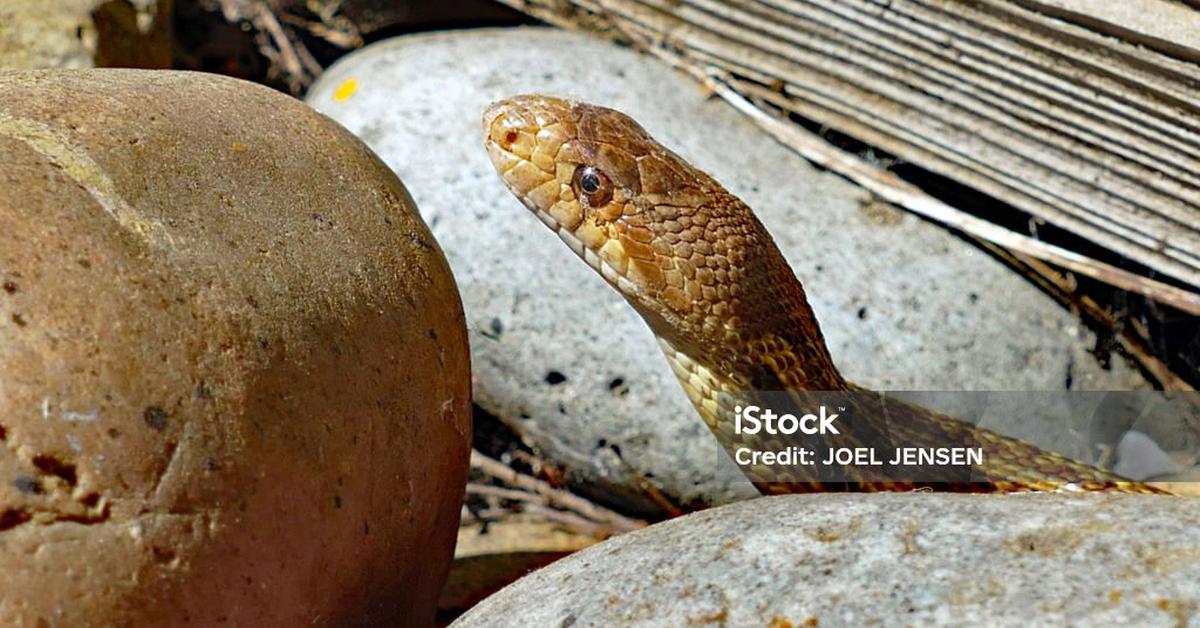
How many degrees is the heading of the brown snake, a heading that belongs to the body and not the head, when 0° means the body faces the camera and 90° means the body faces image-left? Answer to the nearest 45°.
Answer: approximately 90°

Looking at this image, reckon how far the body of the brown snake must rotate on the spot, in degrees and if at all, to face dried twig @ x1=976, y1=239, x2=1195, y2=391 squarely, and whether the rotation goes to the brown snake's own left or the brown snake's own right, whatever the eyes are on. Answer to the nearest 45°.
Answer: approximately 135° to the brown snake's own right

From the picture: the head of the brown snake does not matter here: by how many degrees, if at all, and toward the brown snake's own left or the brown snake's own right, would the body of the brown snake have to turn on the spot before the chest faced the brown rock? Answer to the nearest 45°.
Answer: approximately 45° to the brown snake's own left

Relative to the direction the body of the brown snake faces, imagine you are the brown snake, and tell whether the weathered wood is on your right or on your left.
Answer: on your right
